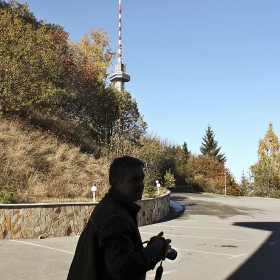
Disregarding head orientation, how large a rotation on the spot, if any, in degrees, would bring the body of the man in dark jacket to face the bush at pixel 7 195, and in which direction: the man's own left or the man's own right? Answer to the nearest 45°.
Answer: approximately 90° to the man's own left

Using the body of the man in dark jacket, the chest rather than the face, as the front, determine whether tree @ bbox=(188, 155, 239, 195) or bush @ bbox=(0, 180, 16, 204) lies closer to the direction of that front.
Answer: the tree

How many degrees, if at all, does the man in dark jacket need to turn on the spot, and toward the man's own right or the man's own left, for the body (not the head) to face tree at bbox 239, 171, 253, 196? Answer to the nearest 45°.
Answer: approximately 90° to the man's own left

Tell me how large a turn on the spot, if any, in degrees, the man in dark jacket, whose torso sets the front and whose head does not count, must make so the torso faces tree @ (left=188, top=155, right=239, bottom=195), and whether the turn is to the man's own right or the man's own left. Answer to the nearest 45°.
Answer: approximately 90° to the man's own left

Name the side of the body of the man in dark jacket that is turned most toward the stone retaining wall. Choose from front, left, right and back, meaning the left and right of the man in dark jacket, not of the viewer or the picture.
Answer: left

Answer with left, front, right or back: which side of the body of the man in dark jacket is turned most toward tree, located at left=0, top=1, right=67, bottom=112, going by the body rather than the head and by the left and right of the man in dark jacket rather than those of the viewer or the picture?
left

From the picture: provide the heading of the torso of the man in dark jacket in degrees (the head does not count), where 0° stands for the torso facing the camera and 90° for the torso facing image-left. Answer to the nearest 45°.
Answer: approximately 270°

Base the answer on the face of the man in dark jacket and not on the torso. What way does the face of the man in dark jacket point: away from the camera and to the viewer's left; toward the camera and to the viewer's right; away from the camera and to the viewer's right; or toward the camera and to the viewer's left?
toward the camera and to the viewer's right

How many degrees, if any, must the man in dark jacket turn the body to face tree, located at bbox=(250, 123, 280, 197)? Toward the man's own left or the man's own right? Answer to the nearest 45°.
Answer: approximately 45° to the man's own left

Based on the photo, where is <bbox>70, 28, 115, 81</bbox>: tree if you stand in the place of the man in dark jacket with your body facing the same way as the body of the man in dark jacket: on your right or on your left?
on your left
